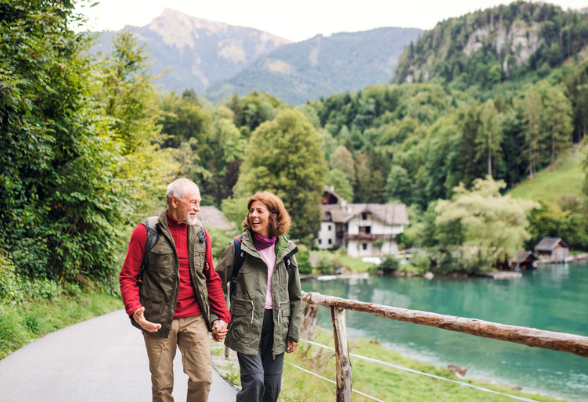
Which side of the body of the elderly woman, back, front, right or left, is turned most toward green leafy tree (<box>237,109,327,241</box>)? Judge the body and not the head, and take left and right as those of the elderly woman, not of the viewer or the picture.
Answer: back

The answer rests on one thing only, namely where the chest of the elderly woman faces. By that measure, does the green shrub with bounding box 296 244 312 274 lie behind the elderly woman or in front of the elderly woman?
behind

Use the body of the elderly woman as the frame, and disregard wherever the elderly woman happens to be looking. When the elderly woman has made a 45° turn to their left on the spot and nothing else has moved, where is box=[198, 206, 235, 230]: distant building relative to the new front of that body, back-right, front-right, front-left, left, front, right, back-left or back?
back-left

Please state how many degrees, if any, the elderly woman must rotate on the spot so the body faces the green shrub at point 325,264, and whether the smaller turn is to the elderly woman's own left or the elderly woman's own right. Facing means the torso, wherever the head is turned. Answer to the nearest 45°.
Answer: approximately 180°

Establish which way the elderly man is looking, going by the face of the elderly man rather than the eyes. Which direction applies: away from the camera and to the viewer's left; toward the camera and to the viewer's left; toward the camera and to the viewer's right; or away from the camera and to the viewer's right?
toward the camera and to the viewer's right

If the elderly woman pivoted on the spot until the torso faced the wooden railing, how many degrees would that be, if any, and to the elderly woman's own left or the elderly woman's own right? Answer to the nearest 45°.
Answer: approximately 90° to the elderly woman's own left

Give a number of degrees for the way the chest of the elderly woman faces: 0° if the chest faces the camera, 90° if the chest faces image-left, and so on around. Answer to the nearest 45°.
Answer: approximately 0°
